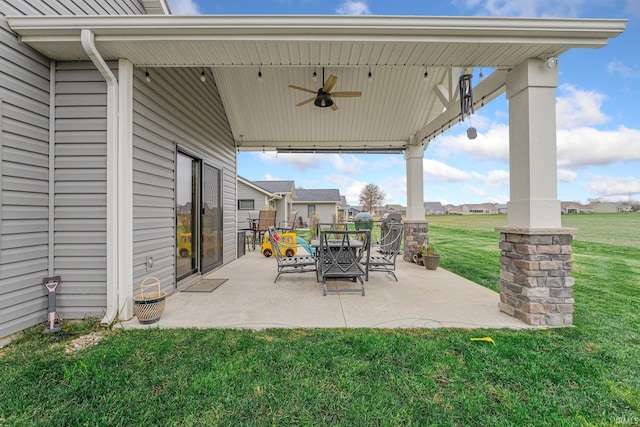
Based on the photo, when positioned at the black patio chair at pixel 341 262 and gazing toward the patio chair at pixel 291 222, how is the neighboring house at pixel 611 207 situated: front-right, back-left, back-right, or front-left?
front-right

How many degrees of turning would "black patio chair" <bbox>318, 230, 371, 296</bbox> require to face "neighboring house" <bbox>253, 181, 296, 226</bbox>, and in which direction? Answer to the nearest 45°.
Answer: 0° — it already faces it

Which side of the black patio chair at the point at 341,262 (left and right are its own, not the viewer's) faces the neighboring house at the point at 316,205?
front

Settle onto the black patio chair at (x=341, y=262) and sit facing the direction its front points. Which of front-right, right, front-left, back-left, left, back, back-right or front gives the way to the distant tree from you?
front

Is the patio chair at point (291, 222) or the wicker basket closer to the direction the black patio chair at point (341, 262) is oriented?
the patio chair

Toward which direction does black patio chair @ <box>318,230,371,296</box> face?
away from the camera

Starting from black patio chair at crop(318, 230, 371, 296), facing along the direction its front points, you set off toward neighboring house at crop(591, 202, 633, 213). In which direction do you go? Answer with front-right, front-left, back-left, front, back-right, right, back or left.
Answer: front-right

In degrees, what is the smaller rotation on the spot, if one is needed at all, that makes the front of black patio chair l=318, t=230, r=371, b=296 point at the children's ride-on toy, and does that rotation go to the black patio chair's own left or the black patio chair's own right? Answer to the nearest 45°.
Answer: approximately 45° to the black patio chair's own left

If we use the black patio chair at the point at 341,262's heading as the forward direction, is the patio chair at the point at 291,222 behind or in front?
in front

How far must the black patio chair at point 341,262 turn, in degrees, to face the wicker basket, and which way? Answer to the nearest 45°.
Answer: approximately 135° to its left

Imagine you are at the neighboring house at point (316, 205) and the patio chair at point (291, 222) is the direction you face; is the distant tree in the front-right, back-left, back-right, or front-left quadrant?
back-left
